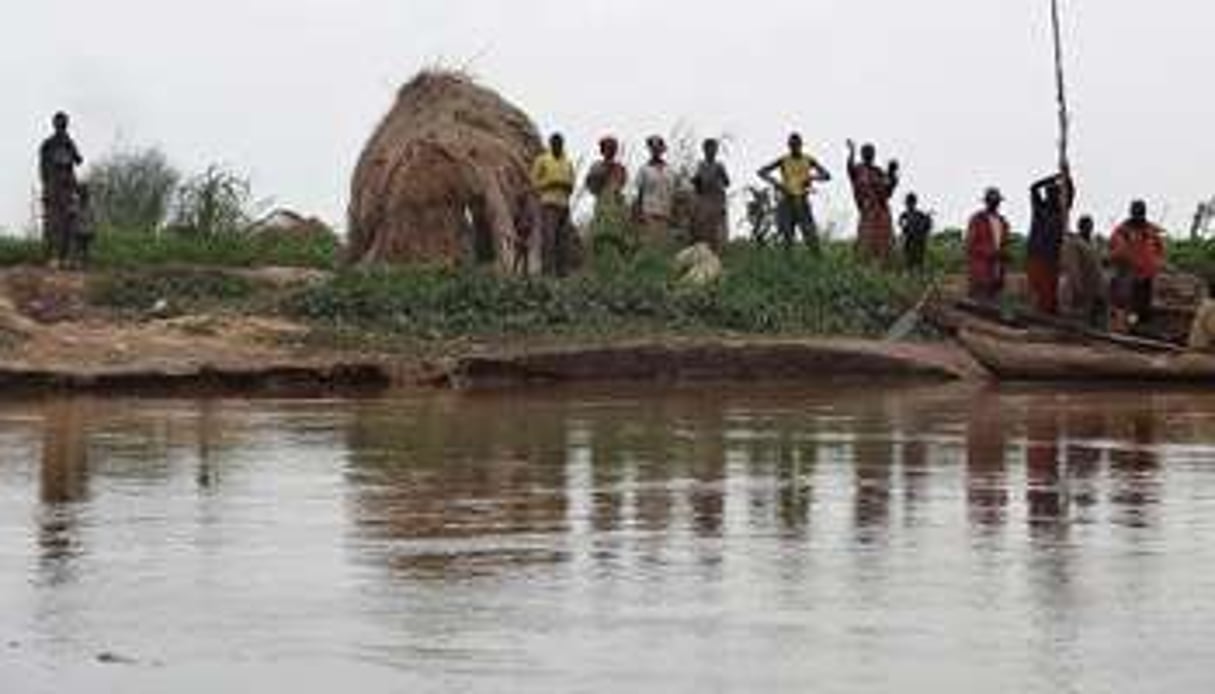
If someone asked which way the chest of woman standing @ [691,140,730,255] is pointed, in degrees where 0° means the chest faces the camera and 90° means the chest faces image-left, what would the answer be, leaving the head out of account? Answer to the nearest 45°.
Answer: approximately 0°

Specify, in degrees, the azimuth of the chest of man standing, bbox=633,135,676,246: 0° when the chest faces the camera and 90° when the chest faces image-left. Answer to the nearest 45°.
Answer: approximately 0°

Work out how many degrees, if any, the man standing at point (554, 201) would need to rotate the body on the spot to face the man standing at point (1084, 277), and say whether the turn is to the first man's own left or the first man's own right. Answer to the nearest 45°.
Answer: approximately 90° to the first man's own left

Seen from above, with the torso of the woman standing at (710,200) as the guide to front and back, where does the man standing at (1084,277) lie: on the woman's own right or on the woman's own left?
on the woman's own left

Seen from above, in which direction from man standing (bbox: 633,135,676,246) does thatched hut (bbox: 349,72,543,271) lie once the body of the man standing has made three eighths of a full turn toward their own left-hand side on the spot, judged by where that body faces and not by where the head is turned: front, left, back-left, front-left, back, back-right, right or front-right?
back-left
